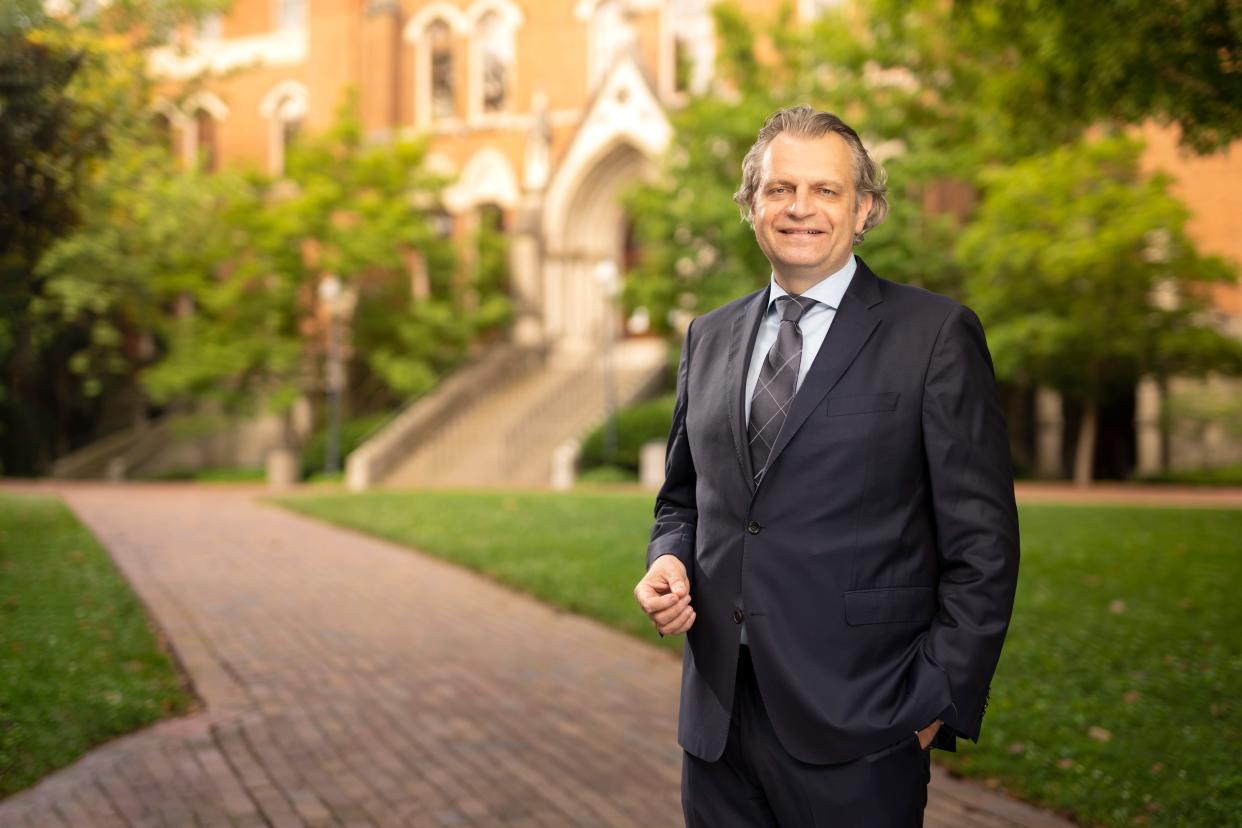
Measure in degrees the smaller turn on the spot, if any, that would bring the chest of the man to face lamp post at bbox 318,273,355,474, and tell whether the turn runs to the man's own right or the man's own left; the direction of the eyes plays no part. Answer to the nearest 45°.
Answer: approximately 90° to the man's own right

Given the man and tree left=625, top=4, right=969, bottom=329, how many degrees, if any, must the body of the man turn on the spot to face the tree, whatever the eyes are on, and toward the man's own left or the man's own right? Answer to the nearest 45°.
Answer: approximately 135° to the man's own right

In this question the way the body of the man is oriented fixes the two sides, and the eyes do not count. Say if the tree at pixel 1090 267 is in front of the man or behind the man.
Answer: behind

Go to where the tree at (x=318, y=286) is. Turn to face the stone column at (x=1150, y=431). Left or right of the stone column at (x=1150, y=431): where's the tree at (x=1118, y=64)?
right

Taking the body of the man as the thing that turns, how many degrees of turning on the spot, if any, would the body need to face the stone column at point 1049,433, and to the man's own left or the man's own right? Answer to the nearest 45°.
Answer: approximately 135° to the man's own right

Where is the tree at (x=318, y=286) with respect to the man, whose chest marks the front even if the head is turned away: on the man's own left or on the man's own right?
on the man's own right

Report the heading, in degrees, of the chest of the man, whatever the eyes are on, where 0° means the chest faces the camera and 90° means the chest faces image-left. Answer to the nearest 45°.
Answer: approximately 45°

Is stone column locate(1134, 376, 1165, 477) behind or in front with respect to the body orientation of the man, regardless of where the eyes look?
behind

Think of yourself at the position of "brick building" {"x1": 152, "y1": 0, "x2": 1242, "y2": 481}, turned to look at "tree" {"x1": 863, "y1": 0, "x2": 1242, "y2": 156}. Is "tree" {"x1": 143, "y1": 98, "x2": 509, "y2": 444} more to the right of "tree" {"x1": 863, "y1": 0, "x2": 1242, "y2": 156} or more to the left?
right

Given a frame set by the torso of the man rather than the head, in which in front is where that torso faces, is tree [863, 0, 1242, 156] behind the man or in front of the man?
behind
